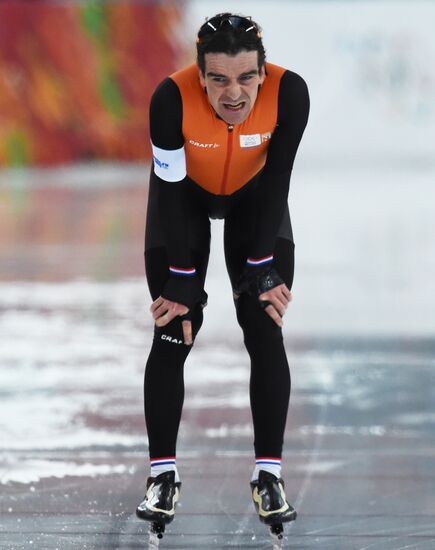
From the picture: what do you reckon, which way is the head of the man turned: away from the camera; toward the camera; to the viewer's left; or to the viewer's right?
toward the camera

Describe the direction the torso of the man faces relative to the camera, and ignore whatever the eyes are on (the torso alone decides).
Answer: toward the camera
